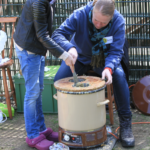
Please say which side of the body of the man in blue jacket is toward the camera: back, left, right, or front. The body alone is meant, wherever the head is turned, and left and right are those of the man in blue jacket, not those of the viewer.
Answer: front

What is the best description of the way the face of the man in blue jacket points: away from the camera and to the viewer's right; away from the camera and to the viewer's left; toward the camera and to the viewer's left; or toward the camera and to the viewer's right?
toward the camera and to the viewer's left

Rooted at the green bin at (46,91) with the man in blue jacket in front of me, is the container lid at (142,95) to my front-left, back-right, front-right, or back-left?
front-left

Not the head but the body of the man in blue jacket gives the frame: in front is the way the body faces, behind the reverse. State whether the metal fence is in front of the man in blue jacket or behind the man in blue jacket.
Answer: behind

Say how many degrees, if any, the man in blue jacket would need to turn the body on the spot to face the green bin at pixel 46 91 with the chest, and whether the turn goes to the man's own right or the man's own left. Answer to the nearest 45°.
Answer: approximately 135° to the man's own right

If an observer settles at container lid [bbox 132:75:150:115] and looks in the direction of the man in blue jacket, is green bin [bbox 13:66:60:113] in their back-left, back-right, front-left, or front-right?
front-right

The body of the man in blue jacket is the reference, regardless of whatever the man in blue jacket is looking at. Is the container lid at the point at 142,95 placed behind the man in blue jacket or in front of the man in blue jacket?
behind
